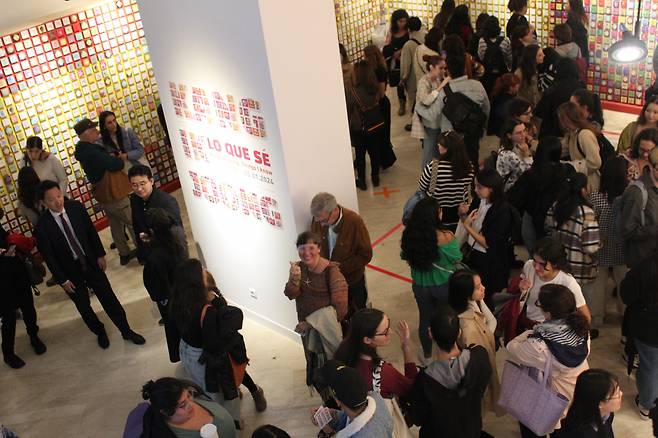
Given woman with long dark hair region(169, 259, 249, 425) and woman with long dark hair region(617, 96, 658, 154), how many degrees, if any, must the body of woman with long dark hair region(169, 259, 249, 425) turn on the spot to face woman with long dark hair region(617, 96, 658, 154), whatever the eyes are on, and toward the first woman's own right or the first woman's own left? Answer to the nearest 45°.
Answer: approximately 45° to the first woman's own right

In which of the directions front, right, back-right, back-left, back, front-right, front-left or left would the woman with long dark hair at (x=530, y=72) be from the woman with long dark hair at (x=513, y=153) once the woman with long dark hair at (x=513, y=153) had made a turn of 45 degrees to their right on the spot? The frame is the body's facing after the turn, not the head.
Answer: back

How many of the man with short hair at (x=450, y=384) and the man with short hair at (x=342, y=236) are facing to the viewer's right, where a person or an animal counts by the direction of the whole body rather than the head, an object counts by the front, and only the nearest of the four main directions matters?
0

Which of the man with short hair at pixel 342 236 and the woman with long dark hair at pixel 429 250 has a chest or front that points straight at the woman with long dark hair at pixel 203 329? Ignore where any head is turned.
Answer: the man with short hair

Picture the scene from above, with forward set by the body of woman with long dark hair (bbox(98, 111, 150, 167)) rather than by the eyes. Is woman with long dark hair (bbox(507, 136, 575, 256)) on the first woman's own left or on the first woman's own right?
on the first woman's own left

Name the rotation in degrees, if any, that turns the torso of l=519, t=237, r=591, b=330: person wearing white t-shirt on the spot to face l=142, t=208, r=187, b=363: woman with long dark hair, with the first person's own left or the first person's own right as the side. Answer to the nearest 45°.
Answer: approximately 45° to the first person's own right

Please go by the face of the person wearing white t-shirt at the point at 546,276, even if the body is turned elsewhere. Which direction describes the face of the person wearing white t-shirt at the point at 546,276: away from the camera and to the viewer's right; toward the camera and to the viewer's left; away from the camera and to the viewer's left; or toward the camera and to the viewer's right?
toward the camera and to the viewer's left

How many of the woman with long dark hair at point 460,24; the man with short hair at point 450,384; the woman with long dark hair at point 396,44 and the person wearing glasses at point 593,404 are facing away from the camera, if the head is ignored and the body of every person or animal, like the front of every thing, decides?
2
